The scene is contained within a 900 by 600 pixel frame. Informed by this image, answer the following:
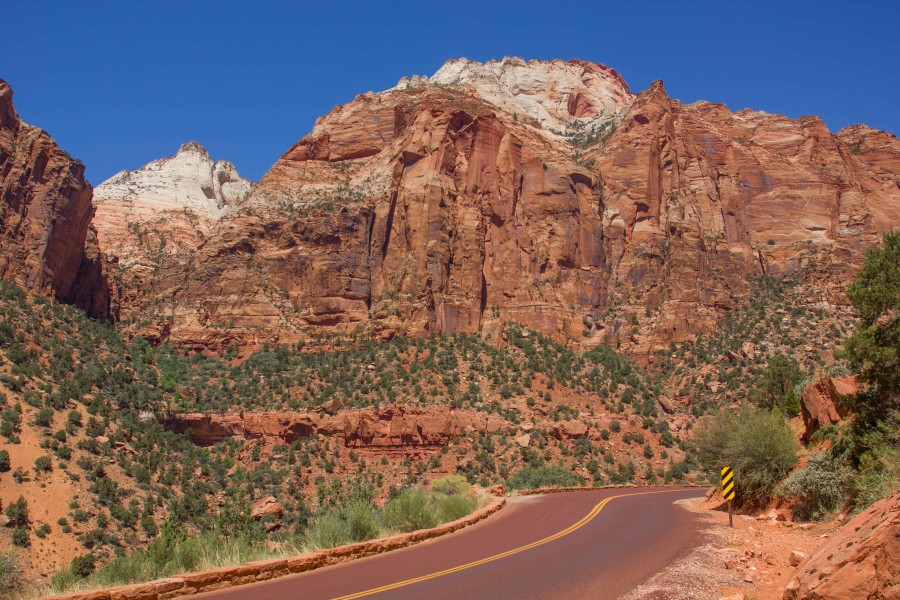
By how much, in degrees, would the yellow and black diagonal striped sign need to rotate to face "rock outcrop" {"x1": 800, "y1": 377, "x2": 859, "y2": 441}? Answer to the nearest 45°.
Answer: approximately 135° to its left

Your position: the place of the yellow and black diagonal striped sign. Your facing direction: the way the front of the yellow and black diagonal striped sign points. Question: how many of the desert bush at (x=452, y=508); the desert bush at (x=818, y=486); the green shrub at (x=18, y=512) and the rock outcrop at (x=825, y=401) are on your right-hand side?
2

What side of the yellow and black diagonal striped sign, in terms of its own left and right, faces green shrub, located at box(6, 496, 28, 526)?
right

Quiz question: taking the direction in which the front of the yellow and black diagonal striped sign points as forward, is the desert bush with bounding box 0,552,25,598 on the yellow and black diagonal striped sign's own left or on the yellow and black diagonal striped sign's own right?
on the yellow and black diagonal striped sign's own right

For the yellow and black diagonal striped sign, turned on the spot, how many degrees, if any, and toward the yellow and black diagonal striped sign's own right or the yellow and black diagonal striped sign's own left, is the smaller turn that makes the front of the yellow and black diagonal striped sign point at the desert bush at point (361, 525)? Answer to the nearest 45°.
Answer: approximately 45° to the yellow and black diagonal striped sign's own right

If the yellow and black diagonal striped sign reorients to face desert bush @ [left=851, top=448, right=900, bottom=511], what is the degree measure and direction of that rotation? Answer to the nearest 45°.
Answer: approximately 45° to its left

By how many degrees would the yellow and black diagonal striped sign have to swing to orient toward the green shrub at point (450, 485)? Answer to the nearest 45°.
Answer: approximately 135° to its right

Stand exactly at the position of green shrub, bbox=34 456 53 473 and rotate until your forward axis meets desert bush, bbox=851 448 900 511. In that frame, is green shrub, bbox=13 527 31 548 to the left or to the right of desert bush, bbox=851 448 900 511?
right

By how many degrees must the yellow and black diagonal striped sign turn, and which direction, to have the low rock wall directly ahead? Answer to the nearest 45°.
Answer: approximately 45° to its right

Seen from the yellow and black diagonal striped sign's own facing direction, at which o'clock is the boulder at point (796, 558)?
The boulder is roughly at 12 o'clock from the yellow and black diagonal striped sign.

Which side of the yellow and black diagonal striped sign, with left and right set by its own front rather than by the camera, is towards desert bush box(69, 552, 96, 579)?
right

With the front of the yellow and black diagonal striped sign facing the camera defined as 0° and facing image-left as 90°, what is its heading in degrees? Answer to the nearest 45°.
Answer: approximately 0°

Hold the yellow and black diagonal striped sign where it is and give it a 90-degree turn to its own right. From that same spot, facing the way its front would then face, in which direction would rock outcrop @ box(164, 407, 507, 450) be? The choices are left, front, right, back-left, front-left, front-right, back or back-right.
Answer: front-right

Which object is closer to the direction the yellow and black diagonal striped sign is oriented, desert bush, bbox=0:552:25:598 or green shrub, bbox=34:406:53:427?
the desert bush

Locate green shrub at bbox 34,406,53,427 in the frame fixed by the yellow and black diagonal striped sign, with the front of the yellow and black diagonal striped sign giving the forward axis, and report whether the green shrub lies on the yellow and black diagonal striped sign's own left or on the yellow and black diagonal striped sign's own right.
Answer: on the yellow and black diagonal striped sign's own right
